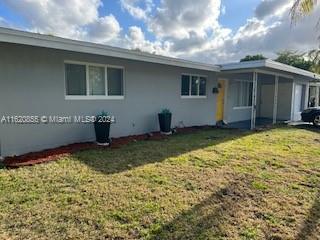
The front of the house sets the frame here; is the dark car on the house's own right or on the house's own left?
on the house's own left
